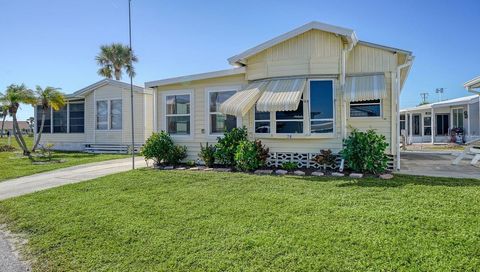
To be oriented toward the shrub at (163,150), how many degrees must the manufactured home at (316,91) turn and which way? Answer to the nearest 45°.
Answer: approximately 90° to its right

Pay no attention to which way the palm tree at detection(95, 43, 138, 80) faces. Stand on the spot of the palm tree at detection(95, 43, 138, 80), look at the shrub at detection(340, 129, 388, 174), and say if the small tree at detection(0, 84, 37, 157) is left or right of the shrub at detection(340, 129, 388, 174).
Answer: right

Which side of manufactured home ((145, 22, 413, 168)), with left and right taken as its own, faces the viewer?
front

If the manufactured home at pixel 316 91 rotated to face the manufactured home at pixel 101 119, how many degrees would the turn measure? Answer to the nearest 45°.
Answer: approximately 135° to its right

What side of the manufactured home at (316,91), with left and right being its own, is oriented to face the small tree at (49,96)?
right

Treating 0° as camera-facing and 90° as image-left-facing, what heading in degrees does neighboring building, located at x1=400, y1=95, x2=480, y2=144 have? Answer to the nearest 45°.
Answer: approximately 45°

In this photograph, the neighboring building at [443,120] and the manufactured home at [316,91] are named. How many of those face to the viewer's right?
0

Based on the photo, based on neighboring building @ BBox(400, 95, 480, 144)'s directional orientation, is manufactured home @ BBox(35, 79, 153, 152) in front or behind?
in front
